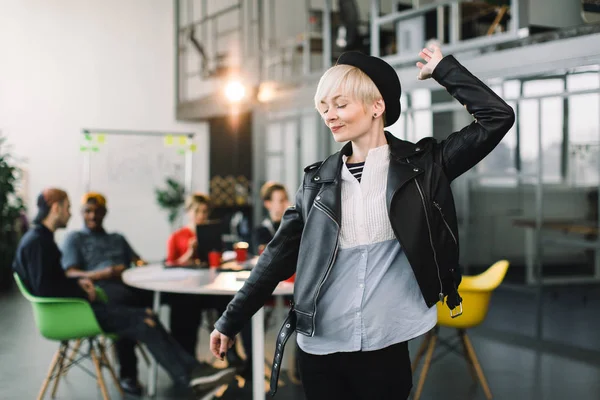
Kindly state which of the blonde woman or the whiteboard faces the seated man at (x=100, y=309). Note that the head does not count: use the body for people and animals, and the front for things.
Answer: the whiteboard

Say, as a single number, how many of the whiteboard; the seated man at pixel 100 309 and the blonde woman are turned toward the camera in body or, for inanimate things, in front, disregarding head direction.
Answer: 2

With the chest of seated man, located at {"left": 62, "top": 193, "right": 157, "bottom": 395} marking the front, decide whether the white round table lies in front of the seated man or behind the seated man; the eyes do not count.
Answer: in front

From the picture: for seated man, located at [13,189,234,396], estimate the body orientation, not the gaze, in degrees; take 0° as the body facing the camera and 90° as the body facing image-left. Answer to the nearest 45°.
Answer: approximately 270°

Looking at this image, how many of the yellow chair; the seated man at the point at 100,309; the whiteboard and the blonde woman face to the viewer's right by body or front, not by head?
1

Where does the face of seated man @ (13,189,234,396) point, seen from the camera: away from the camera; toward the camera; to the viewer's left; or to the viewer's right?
to the viewer's right

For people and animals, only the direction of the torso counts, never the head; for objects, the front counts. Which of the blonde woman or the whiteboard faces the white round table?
the whiteboard

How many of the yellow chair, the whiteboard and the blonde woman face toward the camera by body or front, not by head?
2

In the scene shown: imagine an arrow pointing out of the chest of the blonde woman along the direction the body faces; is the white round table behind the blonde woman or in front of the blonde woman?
behind

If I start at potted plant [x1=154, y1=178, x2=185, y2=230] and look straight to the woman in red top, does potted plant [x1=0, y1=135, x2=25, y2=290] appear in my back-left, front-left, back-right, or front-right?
front-right

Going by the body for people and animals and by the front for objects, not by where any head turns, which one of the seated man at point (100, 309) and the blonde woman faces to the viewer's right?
the seated man

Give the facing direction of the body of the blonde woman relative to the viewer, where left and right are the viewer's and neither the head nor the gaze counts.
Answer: facing the viewer

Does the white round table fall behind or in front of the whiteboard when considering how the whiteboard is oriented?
in front

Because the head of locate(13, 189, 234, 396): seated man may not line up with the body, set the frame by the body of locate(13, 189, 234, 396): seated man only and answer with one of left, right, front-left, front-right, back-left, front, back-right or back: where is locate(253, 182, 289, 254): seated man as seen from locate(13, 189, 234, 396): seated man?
front-left

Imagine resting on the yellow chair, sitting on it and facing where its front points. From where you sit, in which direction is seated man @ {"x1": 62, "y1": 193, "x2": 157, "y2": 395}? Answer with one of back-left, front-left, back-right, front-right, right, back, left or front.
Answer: front
